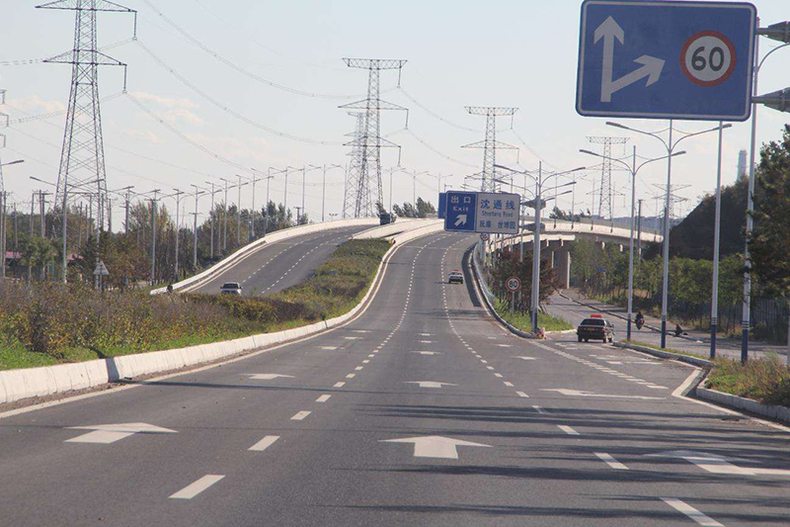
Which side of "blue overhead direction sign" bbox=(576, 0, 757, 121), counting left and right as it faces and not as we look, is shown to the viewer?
front
